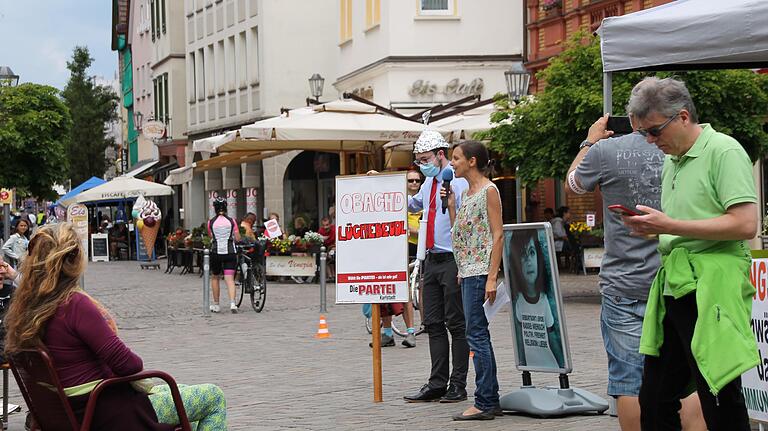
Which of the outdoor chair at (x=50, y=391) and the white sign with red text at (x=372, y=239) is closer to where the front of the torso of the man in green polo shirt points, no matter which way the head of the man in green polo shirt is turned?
the outdoor chair

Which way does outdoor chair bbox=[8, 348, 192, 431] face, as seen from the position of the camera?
facing away from the viewer and to the right of the viewer

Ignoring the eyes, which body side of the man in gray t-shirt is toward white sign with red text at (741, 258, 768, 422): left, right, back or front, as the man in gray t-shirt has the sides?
right

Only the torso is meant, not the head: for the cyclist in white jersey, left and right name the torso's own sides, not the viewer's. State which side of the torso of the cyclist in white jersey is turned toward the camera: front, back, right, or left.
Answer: back

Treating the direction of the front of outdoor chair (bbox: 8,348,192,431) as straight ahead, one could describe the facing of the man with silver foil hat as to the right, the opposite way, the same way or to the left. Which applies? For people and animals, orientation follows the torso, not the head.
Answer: the opposite way

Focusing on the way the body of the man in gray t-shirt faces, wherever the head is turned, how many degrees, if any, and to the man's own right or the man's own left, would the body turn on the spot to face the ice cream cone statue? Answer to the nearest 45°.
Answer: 0° — they already face it

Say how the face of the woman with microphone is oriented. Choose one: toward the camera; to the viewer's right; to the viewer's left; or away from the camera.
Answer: to the viewer's left
